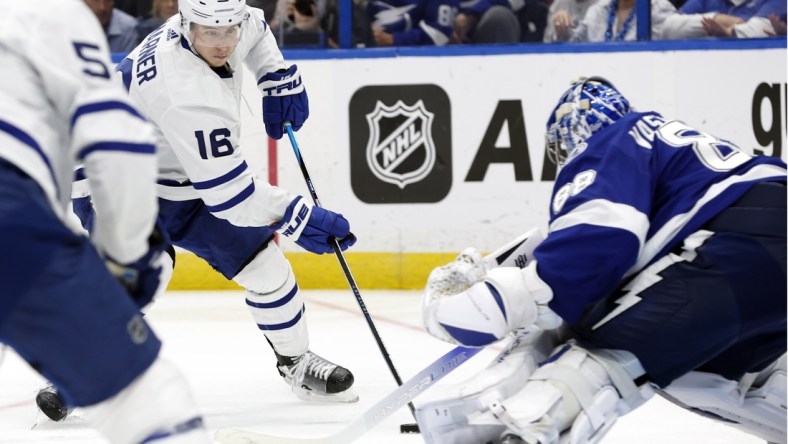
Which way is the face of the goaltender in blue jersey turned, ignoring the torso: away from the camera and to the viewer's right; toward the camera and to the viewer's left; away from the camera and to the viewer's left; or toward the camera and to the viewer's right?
away from the camera and to the viewer's left

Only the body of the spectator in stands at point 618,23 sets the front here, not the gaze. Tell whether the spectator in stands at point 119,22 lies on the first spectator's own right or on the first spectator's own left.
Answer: on the first spectator's own right

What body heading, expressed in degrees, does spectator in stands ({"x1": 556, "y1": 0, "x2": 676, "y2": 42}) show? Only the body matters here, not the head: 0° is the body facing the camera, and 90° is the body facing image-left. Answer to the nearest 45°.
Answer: approximately 0°

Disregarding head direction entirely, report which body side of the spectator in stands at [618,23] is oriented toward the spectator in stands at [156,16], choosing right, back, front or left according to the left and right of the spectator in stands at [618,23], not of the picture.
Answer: right

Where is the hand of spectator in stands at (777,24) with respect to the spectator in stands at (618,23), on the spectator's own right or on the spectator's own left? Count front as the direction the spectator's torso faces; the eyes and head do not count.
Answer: on the spectator's own left

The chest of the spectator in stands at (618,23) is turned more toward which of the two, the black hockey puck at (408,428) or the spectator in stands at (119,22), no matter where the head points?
the black hockey puck

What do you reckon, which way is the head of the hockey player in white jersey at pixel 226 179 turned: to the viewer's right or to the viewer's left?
to the viewer's right

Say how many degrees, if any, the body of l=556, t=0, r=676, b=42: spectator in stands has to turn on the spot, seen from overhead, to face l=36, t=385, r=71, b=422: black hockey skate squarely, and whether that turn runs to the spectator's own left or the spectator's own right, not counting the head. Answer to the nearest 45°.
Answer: approximately 45° to the spectator's own right

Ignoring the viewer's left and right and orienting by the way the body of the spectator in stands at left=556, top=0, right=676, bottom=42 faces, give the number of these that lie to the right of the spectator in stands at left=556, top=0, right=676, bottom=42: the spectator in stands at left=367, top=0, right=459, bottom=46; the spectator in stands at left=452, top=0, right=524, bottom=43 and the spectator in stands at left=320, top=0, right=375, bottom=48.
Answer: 3
